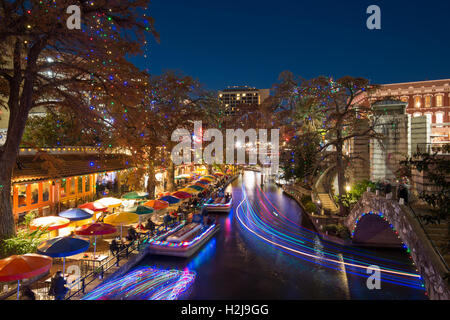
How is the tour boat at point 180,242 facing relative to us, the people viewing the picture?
facing the viewer and to the left of the viewer

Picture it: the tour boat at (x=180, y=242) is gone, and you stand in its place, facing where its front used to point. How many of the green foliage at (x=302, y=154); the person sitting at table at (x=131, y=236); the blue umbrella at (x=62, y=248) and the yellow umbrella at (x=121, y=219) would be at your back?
1

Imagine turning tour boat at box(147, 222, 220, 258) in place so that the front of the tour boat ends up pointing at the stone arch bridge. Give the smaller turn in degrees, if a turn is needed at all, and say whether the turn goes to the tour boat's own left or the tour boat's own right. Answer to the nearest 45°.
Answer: approximately 90° to the tour boat's own left

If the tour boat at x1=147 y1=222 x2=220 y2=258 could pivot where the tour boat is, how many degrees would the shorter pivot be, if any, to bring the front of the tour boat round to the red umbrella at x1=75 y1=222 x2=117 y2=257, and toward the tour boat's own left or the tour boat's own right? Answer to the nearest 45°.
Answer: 0° — it already faces it

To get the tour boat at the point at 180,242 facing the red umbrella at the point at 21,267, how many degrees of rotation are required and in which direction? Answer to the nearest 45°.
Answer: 0° — it already faces it

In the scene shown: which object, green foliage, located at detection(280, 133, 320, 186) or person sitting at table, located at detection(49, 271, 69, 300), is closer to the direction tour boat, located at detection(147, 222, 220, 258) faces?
the person sitting at table
